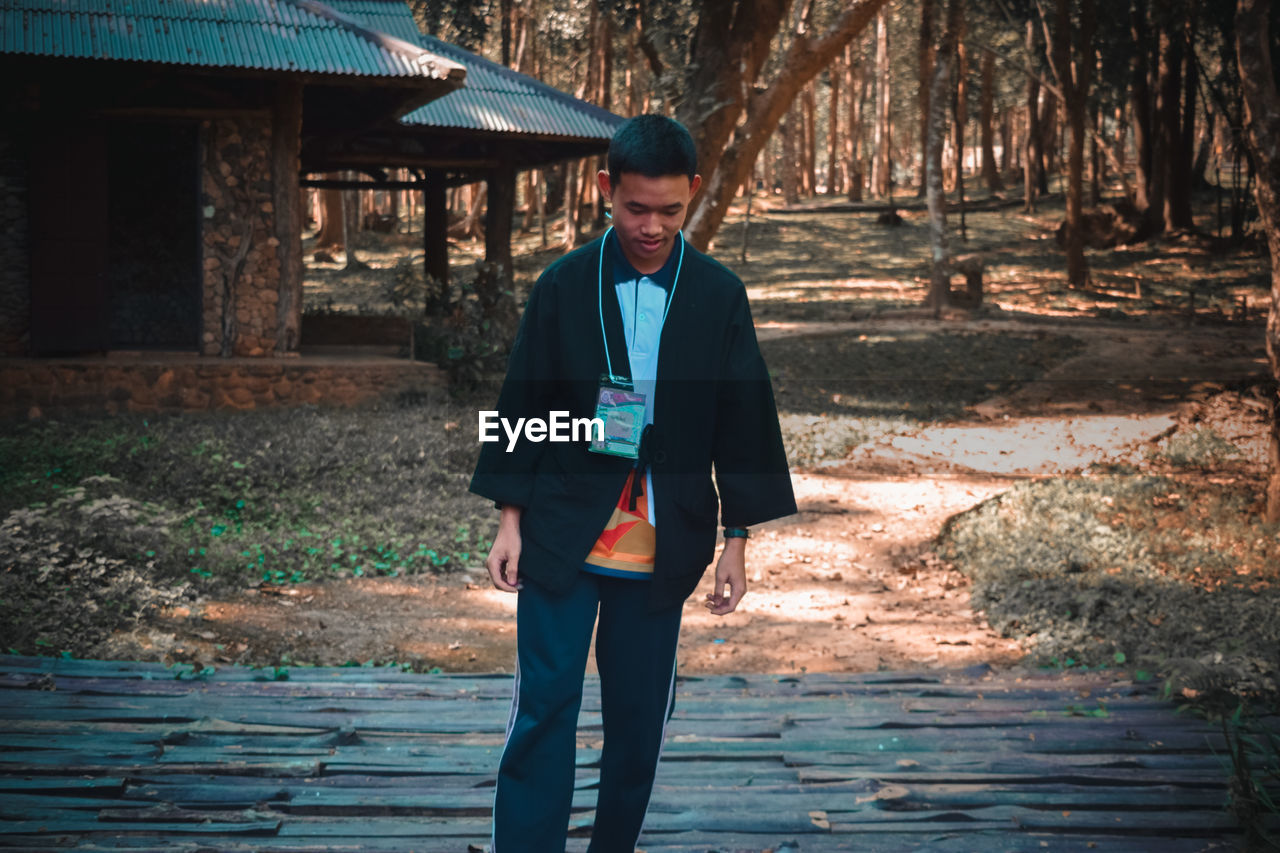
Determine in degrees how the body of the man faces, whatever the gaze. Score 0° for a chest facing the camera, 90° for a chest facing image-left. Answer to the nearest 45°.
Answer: approximately 0°

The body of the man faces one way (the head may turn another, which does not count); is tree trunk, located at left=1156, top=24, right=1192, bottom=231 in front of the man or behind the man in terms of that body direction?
behind

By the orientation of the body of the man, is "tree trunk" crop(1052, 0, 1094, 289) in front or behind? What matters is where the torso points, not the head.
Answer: behind

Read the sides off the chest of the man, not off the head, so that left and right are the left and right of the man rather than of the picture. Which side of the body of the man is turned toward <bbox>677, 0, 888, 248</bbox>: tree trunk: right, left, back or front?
back

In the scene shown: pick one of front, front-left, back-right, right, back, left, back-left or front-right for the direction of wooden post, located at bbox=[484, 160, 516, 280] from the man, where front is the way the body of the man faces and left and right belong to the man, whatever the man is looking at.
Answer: back

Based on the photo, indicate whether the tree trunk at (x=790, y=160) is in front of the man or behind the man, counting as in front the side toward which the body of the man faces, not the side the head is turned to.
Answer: behind

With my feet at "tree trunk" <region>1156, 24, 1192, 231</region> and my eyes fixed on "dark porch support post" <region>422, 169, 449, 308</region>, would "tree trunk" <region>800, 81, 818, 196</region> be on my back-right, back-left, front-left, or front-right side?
back-right

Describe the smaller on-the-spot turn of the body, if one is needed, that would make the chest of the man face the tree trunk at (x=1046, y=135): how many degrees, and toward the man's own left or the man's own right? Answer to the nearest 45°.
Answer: approximately 180°

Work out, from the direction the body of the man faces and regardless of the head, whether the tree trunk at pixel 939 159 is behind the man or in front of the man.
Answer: behind

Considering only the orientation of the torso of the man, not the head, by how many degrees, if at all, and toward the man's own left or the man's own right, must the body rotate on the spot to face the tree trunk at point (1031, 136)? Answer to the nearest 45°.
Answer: approximately 180°
